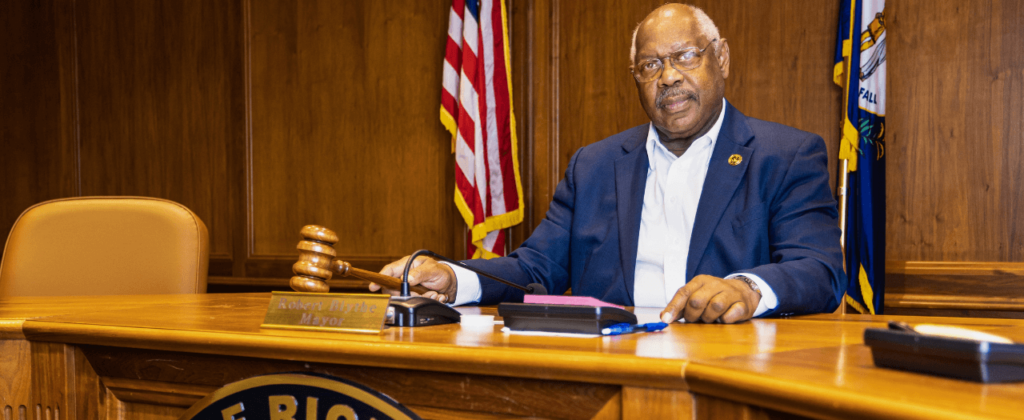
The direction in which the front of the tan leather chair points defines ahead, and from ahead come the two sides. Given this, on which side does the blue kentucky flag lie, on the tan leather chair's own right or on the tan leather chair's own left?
on the tan leather chair's own left

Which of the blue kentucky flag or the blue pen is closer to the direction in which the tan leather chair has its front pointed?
the blue pen

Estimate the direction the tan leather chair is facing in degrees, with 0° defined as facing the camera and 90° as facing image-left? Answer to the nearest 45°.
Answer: approximately 0°

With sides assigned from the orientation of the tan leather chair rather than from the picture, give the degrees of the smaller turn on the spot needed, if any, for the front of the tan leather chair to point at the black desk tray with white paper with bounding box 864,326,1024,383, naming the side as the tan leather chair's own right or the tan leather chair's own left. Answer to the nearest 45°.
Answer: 0° — it already faces it

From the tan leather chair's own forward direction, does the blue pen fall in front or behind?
in front

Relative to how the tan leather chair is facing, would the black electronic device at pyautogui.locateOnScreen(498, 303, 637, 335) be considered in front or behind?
in front

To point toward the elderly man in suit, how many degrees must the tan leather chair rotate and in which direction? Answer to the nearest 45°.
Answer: approximately 45° to its left
